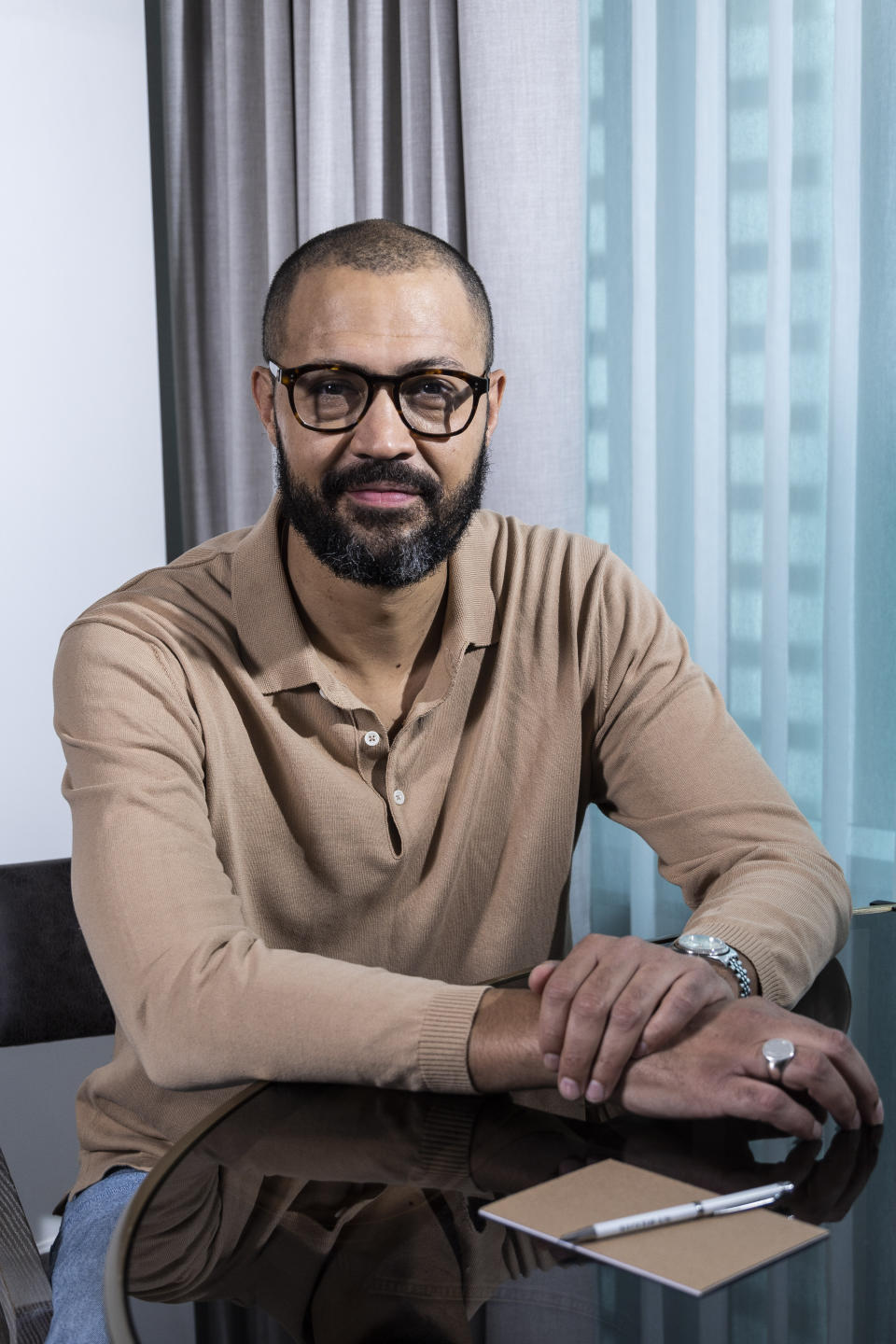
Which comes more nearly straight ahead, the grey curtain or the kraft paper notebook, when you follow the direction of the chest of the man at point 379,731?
the kraft paper notebook

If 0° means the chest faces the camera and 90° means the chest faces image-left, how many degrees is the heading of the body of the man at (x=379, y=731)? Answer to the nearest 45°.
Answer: approximately 0°

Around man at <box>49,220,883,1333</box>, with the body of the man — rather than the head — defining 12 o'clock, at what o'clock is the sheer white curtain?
The sheer white curtain is roughly at 7 o'clock from the man.

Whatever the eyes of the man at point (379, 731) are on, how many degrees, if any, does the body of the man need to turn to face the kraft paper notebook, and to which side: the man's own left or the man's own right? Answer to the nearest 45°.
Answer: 0° — they already face it

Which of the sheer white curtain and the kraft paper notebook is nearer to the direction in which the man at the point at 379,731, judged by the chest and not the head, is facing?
the kraft paper notebook

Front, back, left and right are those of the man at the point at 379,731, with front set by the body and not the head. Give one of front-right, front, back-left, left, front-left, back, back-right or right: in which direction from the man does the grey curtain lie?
back

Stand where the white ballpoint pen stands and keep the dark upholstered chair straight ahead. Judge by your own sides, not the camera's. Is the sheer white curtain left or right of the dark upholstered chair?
right
